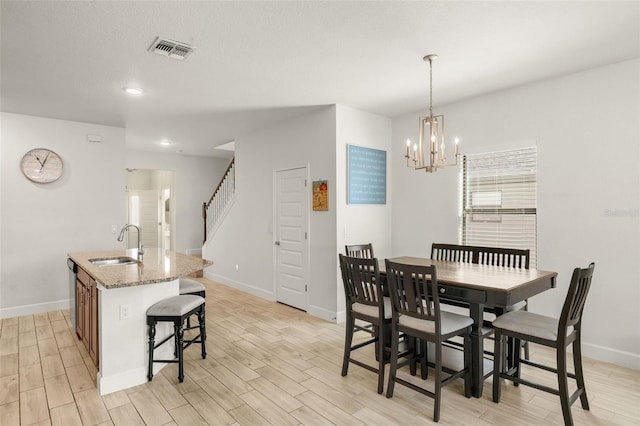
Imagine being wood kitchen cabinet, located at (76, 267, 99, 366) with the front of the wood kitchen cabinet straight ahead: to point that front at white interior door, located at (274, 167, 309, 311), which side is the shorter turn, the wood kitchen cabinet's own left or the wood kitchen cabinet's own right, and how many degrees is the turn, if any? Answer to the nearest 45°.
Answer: approximately 180°

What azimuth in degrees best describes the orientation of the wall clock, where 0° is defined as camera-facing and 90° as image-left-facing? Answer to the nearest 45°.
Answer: approximately 0°

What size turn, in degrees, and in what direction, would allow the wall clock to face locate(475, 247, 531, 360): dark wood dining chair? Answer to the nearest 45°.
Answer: approximately 45° to its left

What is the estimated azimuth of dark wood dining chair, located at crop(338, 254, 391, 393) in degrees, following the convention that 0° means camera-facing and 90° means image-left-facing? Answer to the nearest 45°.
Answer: approximately 225°

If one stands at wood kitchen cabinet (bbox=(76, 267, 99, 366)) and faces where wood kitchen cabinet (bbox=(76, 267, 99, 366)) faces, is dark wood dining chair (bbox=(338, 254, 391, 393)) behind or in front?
behind

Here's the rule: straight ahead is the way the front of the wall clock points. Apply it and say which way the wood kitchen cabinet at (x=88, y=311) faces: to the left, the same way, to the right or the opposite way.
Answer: to the right

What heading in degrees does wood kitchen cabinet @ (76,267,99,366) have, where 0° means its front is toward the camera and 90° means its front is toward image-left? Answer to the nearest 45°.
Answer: approximately 90°

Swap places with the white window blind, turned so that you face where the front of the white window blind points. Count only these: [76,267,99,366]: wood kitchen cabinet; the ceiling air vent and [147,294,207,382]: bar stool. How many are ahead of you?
3

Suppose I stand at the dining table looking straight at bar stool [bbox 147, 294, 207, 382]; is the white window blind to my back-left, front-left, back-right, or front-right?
back-right

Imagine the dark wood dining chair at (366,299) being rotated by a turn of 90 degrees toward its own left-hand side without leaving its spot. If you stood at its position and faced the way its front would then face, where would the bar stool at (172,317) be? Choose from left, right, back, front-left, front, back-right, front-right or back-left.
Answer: front-left

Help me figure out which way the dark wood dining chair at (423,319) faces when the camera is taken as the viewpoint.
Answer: facing away from the viewer and to the right of the viewer

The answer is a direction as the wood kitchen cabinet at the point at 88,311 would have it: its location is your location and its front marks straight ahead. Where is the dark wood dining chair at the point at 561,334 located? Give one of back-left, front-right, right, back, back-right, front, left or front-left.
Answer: back-left

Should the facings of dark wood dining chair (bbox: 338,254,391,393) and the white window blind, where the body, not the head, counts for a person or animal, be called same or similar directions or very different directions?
very different directions

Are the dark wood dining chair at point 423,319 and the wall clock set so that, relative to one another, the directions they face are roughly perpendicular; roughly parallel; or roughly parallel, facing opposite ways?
roughly perpendicular
